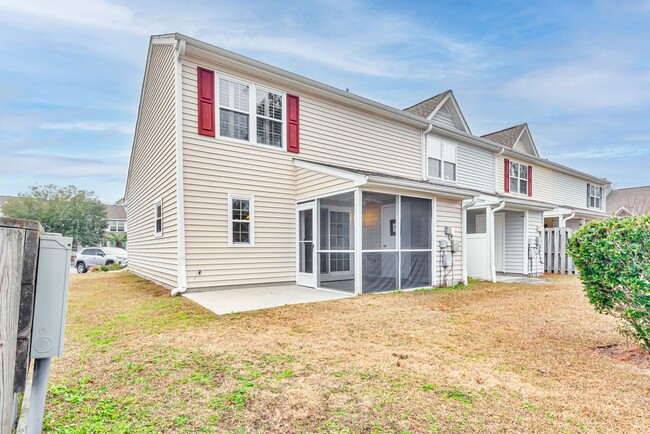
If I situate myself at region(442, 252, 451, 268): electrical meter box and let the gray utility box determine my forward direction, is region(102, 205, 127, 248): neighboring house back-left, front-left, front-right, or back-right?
back-right

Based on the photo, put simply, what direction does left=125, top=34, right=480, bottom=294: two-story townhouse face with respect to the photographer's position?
facing away from the viewer and to the left of the viewer

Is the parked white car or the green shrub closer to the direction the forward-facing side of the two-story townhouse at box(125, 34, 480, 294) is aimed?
the parked white car

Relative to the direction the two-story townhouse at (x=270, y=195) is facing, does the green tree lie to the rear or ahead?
ahead

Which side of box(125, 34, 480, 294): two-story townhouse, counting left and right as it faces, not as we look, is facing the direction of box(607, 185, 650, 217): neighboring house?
right

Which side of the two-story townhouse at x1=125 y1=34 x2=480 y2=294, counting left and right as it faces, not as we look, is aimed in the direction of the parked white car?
front

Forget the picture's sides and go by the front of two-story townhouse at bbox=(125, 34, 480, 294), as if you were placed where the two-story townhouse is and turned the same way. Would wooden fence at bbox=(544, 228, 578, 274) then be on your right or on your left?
on your right

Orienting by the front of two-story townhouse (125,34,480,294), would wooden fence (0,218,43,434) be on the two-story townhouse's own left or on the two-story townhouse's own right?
on the two-story townhouse's own left

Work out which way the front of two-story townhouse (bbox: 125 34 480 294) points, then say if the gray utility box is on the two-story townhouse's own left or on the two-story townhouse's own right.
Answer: on the two-story townhouse's own left

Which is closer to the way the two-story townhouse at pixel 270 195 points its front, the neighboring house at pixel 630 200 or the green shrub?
the neighboring house

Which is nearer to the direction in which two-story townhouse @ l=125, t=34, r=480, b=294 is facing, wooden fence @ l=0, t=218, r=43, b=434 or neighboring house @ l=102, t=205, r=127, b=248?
the neighboring house

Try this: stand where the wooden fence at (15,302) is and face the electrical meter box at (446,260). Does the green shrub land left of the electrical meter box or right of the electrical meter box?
right

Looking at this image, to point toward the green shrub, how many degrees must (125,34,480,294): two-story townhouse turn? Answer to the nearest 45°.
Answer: approximately 180°

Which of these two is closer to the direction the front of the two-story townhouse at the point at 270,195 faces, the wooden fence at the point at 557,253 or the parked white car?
the parked white car

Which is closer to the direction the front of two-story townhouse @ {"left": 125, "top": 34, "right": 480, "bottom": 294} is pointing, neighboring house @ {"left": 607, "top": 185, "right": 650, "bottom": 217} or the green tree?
the green tree

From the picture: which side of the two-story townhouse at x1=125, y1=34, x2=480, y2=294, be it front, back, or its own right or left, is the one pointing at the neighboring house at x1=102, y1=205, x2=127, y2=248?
front
